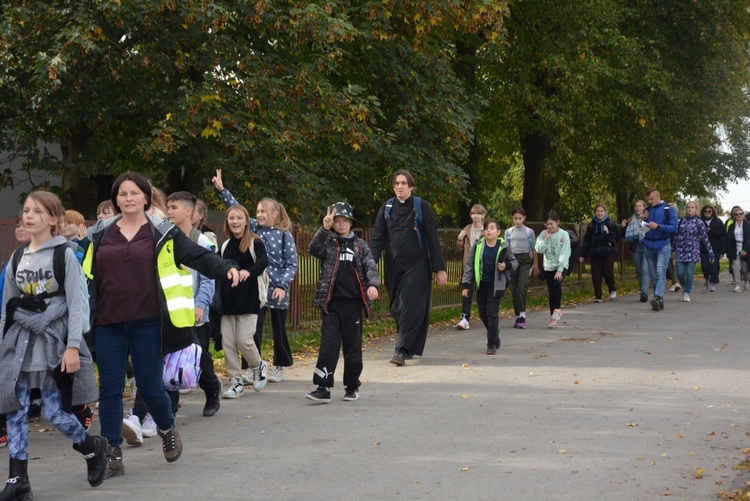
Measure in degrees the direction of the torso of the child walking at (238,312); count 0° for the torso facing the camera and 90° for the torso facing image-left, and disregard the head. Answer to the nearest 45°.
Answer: approximately 45°

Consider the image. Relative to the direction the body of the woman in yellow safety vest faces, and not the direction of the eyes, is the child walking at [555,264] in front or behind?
behind

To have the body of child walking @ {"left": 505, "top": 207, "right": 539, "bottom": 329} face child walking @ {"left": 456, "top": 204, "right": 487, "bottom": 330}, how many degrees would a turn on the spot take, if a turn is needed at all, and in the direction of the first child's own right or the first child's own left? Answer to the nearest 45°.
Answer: approximately 45° to the first child's own right

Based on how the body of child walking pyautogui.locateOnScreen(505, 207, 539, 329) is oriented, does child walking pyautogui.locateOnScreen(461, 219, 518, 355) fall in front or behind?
in front

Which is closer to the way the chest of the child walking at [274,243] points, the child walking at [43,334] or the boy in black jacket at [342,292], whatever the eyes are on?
the child walking

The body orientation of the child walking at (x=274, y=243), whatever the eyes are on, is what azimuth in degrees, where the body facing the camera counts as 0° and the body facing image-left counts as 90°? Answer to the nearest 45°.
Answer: approximately 45°

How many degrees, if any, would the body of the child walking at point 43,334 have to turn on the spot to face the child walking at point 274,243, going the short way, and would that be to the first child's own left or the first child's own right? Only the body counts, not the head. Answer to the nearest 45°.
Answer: approximately 180°

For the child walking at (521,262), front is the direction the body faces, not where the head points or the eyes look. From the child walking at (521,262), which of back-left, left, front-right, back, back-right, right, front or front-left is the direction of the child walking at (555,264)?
left
